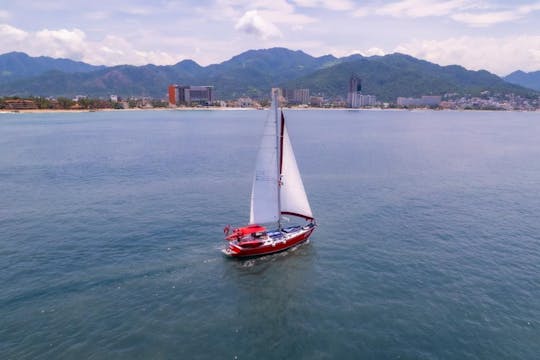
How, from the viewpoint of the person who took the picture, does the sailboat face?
facing away from the viewer and to the right of the viewer
